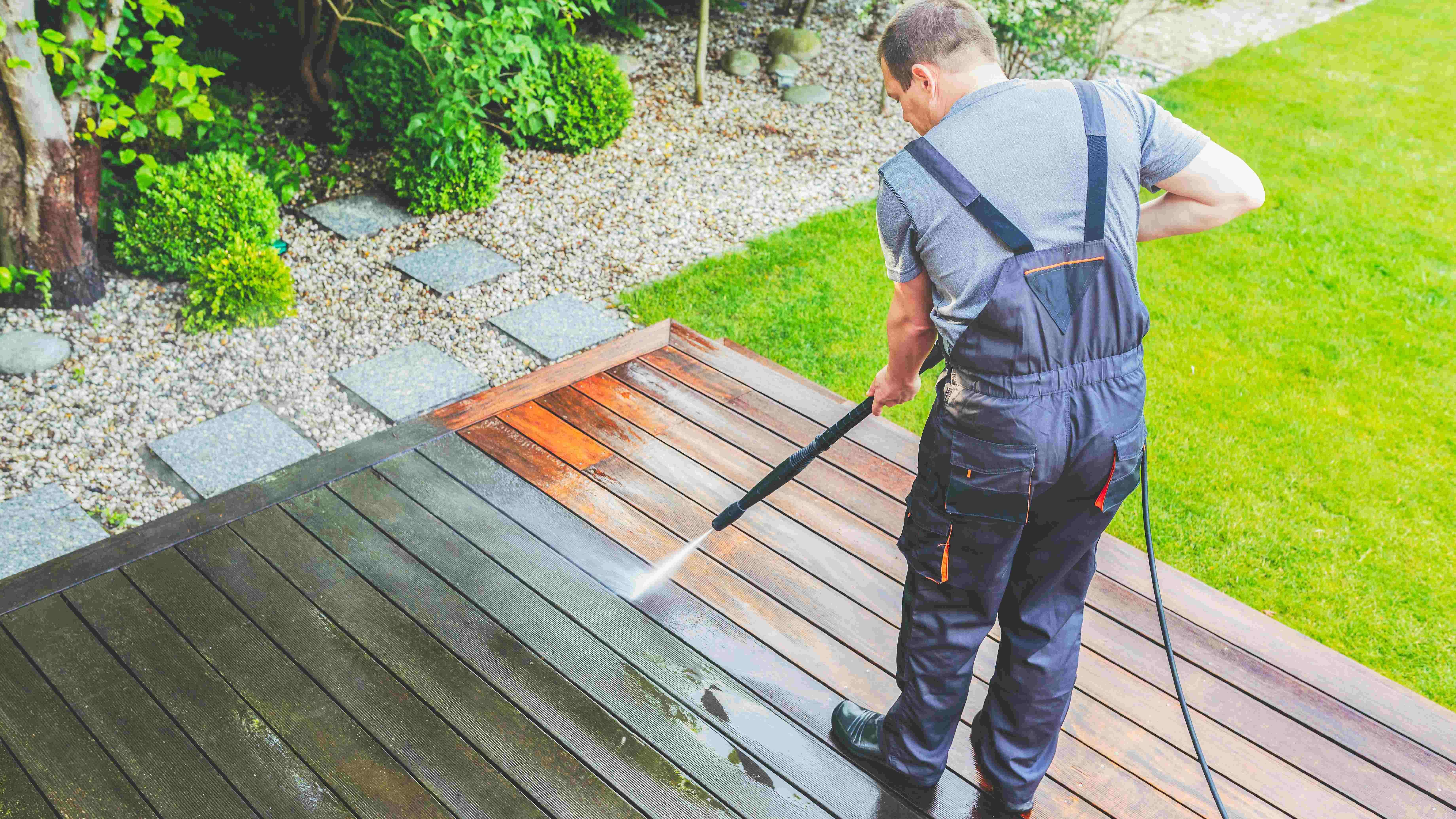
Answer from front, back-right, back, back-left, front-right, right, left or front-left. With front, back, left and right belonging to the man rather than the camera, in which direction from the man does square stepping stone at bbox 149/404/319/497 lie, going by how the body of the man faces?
front-left

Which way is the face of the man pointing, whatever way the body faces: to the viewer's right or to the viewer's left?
to the viewer's left

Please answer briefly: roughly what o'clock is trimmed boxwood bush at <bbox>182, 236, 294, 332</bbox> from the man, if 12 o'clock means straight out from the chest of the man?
The trimmed boxwood bush is roughly at 11 o'clock from the man.

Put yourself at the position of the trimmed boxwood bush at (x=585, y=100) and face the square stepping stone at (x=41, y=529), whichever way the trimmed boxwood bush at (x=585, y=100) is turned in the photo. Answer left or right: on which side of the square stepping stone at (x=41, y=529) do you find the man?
left

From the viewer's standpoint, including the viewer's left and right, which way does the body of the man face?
facing away from the viewer and to the left of the viewer

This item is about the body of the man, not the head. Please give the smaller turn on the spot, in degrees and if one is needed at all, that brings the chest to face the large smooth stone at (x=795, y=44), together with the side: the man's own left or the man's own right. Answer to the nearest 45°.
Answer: approximately 45° to the man's own right

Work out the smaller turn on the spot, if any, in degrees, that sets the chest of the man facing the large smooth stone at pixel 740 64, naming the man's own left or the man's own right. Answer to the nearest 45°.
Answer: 0° — they already face it

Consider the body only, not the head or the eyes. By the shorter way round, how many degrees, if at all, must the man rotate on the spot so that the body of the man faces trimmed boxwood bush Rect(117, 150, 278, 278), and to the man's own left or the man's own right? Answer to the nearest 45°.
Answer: approximately 45° to the man's own left

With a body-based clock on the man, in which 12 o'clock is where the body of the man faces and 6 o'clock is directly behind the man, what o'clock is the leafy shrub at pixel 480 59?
The leafy shrub is roughly at 12 o'clock from the man.

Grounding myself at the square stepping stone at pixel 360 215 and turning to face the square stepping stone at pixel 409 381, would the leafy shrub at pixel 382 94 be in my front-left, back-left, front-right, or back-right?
back-left

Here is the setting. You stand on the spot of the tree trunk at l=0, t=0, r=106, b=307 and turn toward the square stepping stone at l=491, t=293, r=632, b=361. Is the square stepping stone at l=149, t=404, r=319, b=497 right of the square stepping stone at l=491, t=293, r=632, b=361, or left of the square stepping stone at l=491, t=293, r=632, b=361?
right

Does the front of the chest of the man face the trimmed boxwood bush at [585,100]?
yes

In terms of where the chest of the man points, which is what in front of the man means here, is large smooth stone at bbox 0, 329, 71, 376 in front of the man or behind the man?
in front

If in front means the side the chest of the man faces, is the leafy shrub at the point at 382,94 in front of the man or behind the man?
in front
